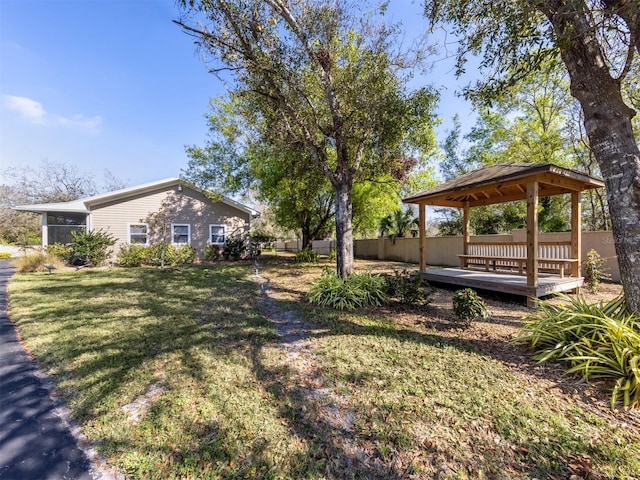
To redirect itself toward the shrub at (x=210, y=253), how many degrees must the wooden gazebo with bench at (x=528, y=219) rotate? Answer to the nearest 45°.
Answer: approximately 45° to its right

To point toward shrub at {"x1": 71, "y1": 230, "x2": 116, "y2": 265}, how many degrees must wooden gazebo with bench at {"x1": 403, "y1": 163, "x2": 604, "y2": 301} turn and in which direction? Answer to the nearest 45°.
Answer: approximately 45° to its right

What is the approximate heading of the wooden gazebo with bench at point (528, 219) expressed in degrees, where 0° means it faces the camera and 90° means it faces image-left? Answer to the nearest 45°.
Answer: approximately 45°
